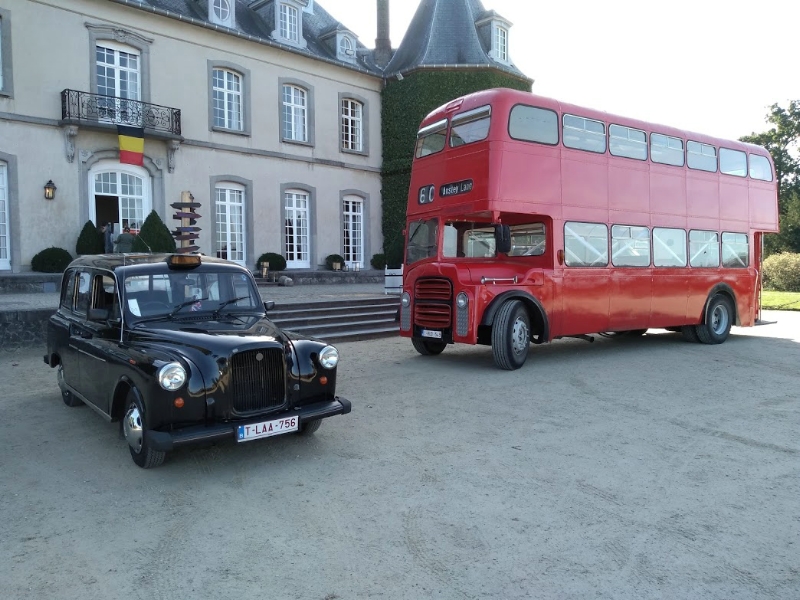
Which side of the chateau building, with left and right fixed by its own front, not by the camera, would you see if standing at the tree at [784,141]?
left

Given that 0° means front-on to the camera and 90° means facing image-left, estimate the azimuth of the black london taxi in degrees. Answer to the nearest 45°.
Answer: approximately 315°

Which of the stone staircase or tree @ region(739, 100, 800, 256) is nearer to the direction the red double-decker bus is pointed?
the stone staircase

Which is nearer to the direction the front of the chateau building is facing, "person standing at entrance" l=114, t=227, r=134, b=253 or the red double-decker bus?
the red double-decker bus

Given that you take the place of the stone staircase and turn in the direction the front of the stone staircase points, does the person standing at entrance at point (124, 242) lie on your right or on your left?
on your right

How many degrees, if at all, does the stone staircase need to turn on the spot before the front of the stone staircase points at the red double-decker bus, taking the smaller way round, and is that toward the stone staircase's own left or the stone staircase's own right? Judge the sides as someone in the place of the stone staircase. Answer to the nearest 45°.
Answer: approximately 45° to the stone staircase's own left

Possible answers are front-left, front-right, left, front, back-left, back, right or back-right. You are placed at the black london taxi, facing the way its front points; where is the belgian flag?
back-left

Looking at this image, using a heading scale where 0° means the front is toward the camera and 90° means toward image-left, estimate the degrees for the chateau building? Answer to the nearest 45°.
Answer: approximately 315°

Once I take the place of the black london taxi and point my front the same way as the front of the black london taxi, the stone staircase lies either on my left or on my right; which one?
on my left

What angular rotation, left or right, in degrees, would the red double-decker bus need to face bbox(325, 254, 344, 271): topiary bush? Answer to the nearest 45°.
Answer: approximately 90° to its right
